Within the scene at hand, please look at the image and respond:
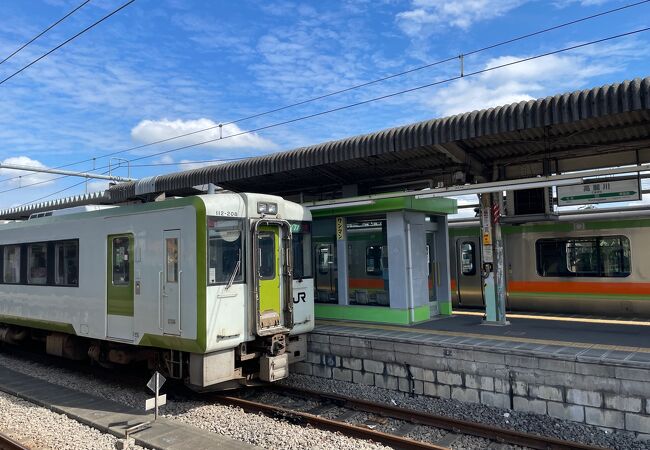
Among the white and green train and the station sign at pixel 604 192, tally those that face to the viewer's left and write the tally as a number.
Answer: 0

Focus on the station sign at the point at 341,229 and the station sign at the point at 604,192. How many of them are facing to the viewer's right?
0

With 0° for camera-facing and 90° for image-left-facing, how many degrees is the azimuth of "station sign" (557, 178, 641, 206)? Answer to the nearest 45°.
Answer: approximately 0°

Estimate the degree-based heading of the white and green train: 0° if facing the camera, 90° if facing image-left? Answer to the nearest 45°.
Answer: approximately 315°

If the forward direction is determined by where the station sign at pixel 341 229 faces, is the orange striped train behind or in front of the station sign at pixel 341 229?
behind

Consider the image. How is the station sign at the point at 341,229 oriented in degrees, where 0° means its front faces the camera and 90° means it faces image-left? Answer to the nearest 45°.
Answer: approximately 45°

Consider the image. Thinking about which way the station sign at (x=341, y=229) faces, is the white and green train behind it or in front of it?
in front

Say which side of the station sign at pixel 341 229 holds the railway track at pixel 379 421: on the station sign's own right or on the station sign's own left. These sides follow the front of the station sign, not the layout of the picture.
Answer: on the station sign's own left

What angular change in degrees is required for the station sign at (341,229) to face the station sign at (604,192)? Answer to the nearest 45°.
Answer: approximately 90° to its left
